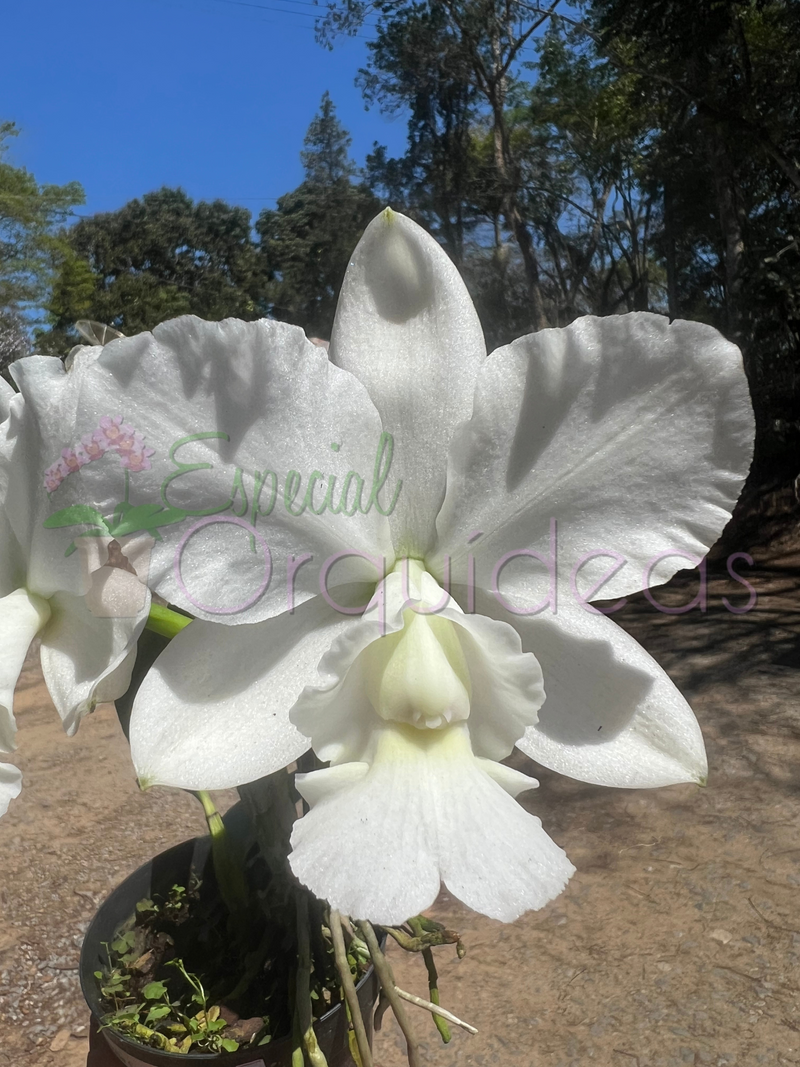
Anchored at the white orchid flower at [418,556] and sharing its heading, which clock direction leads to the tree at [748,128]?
The tree is roughly at 7 o'clock from the white orchid flower.

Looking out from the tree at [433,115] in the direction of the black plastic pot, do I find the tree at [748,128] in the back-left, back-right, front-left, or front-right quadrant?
front-left

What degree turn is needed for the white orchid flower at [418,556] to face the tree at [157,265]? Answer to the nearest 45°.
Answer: approximately 180°

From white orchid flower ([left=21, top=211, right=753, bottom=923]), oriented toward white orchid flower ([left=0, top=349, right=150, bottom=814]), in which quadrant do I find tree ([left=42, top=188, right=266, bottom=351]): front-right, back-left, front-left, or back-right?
front-right

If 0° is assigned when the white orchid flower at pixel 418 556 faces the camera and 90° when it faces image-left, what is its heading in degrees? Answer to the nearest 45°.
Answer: approximately 0°
